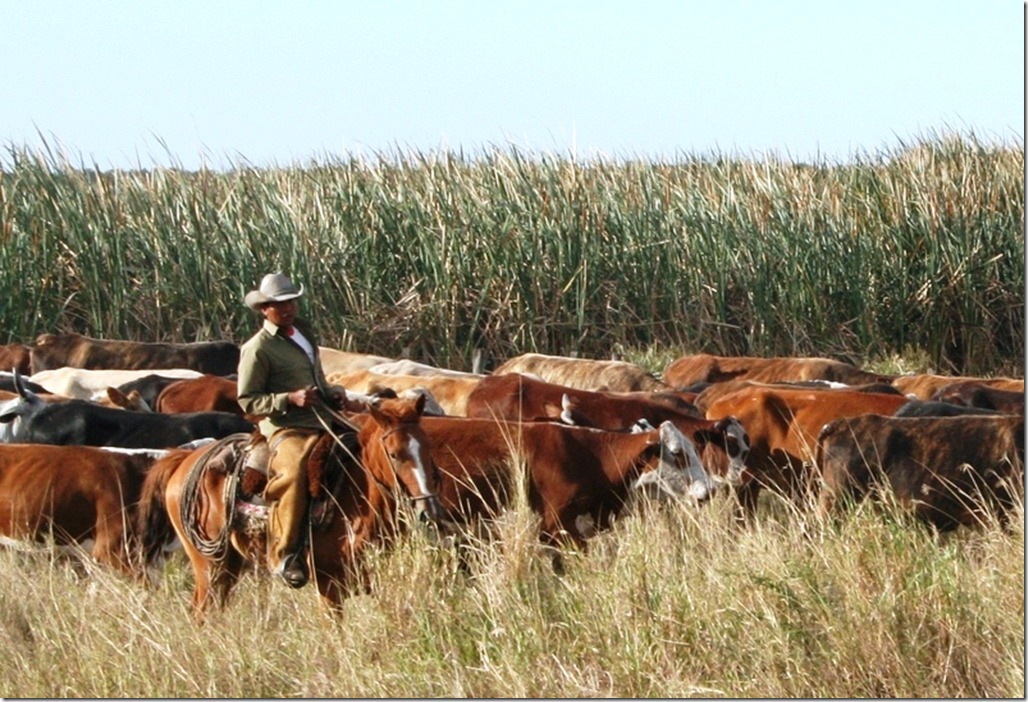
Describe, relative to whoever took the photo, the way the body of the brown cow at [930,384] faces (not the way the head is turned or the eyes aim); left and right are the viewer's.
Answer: facing to the right of the viewer

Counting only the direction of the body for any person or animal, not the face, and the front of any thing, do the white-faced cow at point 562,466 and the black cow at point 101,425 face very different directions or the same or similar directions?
very different directions

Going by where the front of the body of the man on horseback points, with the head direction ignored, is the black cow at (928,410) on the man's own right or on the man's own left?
on the man's own left

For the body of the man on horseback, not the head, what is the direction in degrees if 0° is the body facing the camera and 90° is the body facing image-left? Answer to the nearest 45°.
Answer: approximately 315°

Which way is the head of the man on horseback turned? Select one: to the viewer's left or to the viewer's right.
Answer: to the viewer's right

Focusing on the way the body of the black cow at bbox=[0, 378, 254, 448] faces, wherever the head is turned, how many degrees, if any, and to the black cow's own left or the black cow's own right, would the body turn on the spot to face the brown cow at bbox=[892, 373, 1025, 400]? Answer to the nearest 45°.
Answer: approximately 180°

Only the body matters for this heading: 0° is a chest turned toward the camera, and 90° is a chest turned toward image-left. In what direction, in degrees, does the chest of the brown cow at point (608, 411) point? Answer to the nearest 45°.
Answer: approximately 270°

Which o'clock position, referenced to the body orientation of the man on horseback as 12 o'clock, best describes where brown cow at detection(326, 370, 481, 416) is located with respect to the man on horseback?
The brown cow is roughly at 8 o'clock from the man on horseback.
